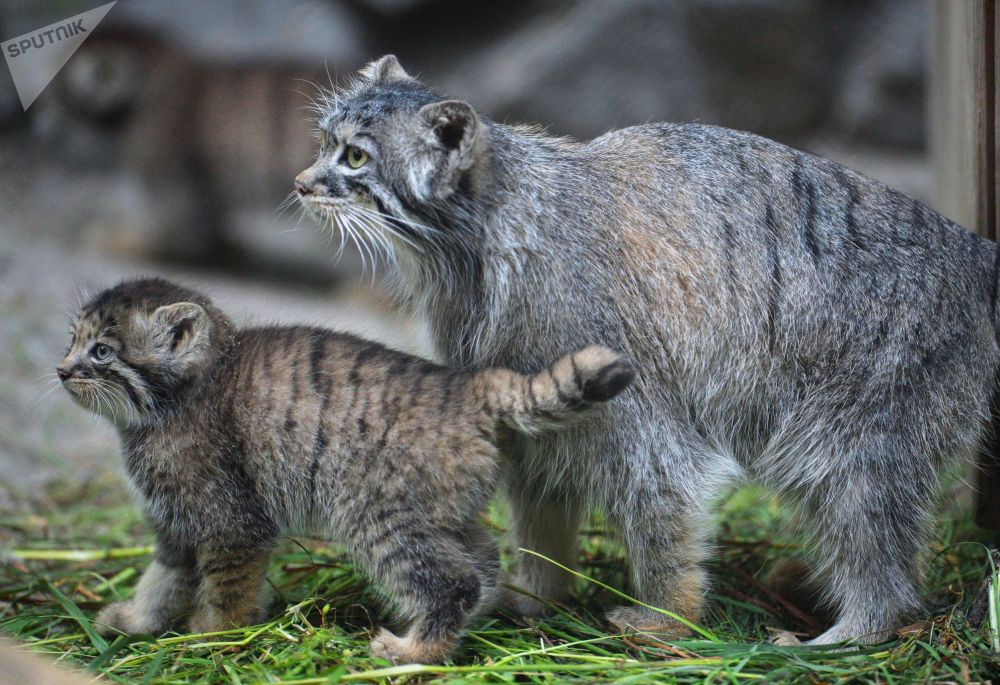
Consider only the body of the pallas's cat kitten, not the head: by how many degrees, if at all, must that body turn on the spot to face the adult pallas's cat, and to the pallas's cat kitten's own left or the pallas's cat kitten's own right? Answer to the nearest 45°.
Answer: approximately 180°

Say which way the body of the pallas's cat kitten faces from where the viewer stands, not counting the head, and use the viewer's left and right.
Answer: facing to the left of the viewer

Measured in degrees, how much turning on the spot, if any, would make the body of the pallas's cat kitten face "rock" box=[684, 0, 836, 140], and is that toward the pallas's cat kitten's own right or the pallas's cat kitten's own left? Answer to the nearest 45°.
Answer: approximately 135° to the pallas's cat kitten's own right

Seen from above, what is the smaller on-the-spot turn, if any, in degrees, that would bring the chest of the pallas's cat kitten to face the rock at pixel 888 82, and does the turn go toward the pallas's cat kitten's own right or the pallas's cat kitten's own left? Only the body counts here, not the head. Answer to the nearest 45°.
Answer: approximately 135° to the pallas's cat kitten's own right

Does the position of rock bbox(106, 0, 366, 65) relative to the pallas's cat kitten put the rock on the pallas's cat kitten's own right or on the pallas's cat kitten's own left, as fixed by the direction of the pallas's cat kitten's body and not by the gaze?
on the pallas's cat kitten's own right

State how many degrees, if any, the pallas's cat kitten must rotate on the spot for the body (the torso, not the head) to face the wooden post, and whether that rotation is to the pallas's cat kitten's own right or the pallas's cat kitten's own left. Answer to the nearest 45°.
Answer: approximately 180°

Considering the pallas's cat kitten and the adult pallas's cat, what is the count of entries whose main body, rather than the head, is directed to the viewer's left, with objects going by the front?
2

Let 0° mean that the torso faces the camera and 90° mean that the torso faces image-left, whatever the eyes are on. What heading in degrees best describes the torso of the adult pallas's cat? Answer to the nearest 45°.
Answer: approximately 90°
